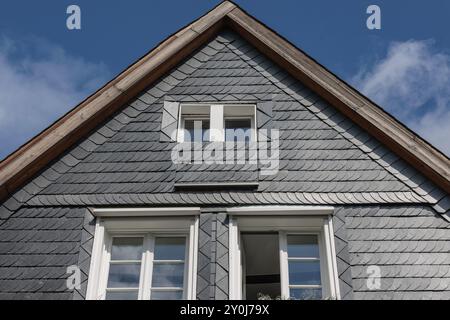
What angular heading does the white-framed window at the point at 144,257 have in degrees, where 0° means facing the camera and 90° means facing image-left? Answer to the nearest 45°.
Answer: approximately 0°

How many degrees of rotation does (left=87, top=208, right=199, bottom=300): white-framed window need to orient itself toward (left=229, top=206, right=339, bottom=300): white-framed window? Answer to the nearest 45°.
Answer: approximately 90° to its left

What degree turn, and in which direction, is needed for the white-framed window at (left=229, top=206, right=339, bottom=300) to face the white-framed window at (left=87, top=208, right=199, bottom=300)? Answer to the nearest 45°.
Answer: approximately 90° to its right

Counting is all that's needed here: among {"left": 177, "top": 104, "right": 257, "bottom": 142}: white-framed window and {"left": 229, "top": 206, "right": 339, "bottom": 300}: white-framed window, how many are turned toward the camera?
2

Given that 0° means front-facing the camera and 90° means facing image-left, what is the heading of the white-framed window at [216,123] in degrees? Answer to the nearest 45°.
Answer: approximately 0°
